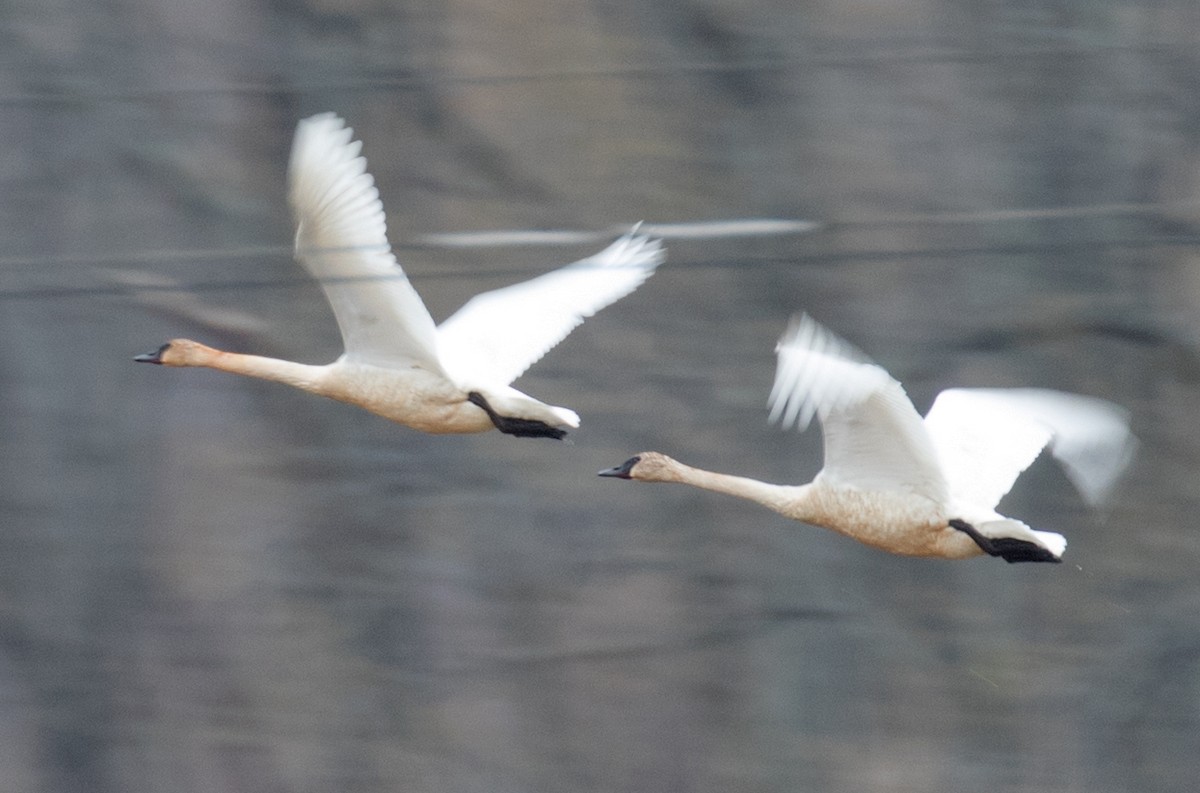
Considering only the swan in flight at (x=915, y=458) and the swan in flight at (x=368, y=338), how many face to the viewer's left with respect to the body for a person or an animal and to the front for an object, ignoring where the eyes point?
2

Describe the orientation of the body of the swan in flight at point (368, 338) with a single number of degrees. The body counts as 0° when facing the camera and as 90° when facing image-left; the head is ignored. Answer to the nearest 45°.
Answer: approximately 90°

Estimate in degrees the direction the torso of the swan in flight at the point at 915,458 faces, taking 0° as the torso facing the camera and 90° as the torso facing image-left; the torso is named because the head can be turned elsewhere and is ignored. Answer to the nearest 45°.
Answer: approximately 90°

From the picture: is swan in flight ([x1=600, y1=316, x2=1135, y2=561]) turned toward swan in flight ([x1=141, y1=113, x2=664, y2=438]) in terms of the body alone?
yes

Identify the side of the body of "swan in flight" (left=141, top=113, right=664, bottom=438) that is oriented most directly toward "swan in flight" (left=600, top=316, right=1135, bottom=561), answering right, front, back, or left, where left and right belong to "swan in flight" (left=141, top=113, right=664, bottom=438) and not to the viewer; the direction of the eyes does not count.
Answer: back
